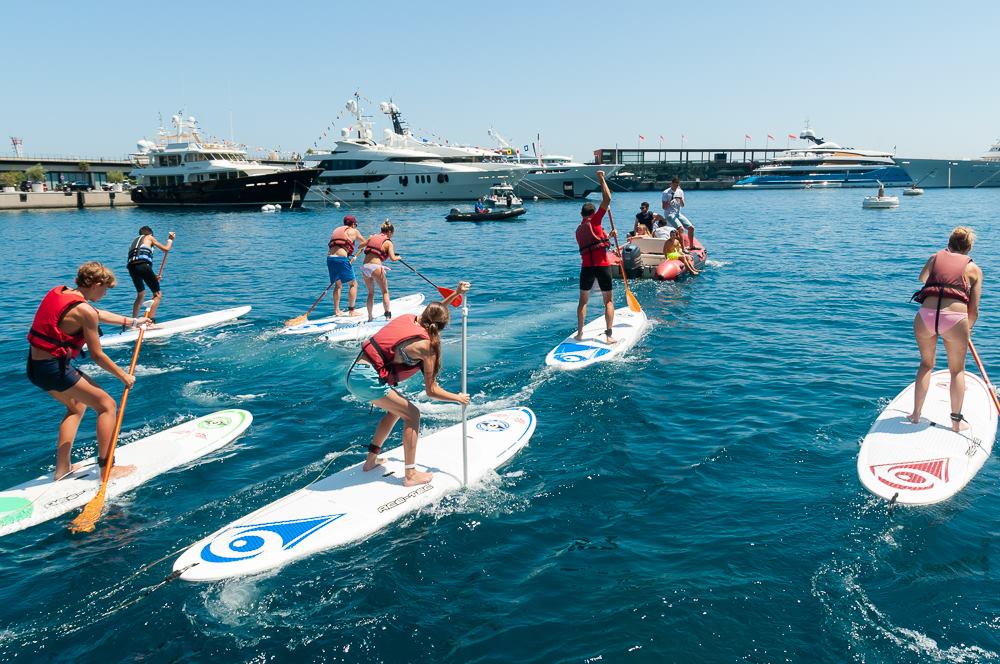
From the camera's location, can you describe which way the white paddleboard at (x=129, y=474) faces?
facing away from the viewer and to the right of the viewer

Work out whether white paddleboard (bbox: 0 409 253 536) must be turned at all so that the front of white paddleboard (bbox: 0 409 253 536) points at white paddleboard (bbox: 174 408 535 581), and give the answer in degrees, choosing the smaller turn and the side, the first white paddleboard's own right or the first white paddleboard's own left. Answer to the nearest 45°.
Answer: approximately 90° to the first white paddleboard's own right

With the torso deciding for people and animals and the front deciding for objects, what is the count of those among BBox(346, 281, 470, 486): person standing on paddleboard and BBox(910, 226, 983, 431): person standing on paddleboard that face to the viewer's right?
1

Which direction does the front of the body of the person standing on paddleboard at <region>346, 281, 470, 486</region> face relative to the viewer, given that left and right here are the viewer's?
facing to the right of the viewer

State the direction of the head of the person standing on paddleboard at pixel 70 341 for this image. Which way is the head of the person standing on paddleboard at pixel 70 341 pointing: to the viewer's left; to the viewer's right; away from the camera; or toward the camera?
to the viewer's right

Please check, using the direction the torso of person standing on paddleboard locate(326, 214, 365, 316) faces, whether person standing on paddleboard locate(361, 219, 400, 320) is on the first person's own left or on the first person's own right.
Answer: on the first person's own right

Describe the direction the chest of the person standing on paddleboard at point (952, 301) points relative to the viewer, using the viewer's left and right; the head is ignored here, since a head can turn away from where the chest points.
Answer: facing away from the viewer

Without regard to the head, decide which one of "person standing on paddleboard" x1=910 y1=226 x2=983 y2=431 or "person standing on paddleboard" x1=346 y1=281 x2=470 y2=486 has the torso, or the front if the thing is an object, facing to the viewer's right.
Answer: "person standing on paddleboard" x1=346 y1=281 x2=470 y2=486

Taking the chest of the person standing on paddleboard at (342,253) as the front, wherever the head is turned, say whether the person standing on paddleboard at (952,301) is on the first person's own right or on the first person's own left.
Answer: on the first person's own right

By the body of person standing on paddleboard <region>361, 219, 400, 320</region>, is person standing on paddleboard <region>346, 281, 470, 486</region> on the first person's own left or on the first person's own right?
on the first person's own right

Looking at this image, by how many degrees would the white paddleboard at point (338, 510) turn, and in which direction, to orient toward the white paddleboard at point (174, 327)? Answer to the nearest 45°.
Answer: approximately 45° to its left
